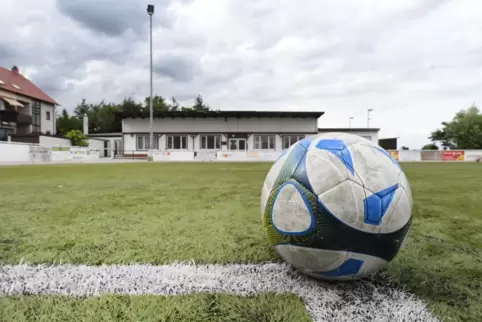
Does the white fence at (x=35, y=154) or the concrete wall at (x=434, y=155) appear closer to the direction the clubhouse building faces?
the white fence

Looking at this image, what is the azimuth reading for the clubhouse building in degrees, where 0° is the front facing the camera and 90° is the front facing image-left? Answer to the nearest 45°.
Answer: approximately 0°

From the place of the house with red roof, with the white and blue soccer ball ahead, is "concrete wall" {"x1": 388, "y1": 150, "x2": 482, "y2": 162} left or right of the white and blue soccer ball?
left

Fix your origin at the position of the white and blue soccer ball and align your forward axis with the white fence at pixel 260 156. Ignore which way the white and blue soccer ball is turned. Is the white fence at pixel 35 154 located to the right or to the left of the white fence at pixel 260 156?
left

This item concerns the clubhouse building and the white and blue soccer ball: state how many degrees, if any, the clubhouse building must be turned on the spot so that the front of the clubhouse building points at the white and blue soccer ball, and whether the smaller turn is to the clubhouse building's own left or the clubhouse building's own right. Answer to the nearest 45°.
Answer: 0° — it already faces it

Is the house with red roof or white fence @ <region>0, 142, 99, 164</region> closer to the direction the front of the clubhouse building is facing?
the white fence

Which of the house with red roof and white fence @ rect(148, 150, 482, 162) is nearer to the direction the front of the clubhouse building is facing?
the white fence

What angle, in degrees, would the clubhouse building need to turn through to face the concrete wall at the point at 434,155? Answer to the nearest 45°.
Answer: approximately 90° to its left

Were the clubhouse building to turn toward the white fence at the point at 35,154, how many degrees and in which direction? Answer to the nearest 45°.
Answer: approximately 45° to its right

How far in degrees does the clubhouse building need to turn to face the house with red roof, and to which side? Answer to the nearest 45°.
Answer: approximately 90° to its right

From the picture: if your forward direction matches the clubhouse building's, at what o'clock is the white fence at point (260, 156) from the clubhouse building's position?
The white fence is roughly at 11 o'clock from the clubhouse building.
